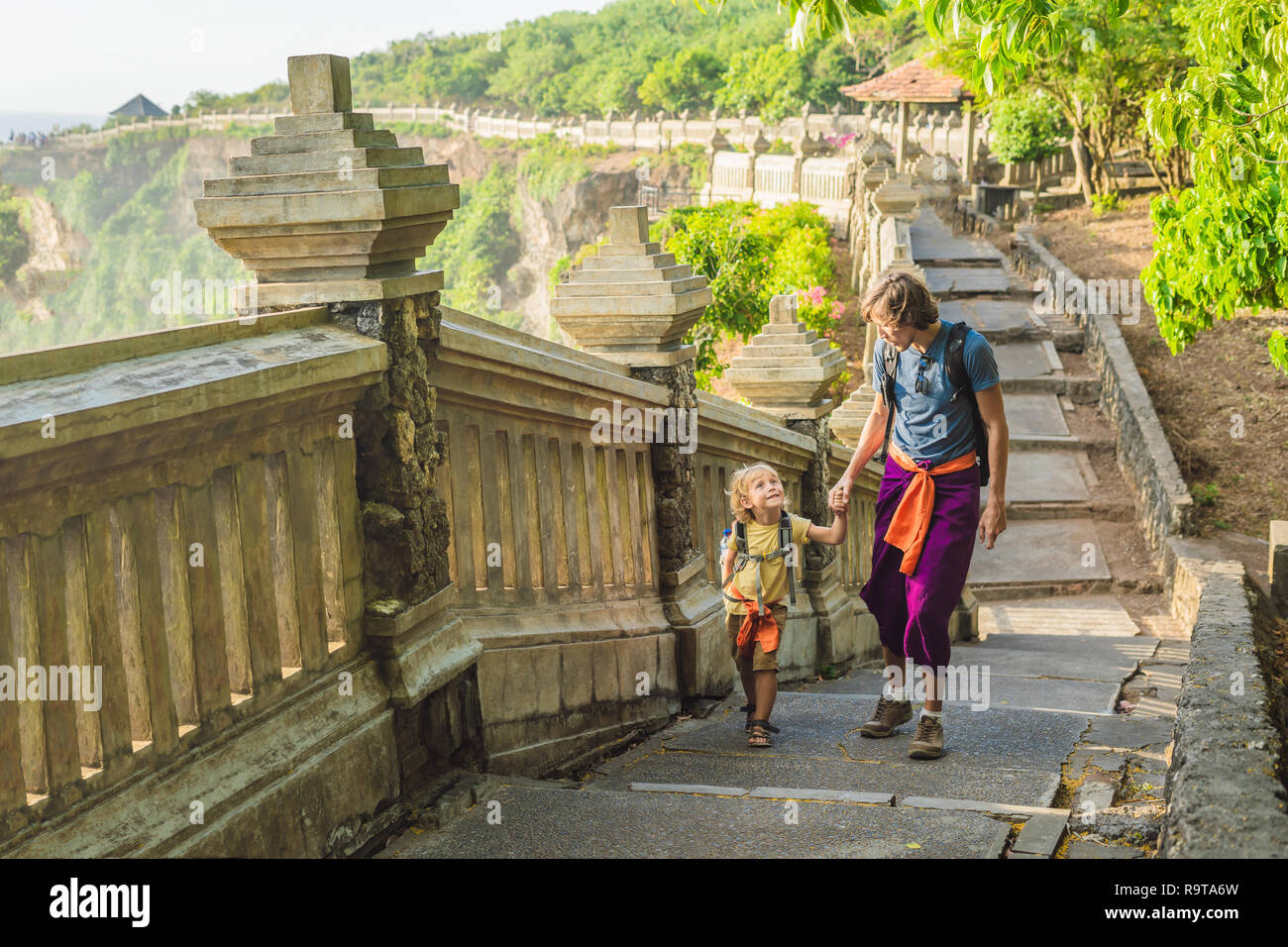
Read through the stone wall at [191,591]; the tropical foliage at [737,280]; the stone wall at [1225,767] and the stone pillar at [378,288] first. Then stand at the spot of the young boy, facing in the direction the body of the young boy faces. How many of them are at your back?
1

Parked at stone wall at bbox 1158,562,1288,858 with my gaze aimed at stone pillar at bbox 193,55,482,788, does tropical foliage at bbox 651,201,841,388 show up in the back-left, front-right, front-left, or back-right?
front-right

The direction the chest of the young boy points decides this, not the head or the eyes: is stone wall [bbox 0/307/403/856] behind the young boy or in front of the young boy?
in front

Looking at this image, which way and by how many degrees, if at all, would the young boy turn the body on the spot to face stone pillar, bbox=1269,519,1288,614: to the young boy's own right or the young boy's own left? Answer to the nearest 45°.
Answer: approximately 135° to the young boy's own left

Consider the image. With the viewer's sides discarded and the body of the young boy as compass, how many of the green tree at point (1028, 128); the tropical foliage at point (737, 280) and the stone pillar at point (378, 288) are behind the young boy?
2

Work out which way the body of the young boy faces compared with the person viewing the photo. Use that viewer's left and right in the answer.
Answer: facing the viewer

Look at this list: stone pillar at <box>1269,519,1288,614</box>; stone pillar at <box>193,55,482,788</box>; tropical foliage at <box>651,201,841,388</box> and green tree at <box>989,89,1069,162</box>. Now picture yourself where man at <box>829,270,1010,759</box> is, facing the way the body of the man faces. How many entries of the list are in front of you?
1

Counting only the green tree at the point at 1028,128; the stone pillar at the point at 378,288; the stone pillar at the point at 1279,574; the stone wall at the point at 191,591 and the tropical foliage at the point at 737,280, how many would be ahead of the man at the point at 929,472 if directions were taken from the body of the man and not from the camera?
2

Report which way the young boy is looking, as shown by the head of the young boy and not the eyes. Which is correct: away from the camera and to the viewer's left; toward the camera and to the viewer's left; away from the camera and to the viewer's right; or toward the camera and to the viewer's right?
toward the camera and to the viewer's right

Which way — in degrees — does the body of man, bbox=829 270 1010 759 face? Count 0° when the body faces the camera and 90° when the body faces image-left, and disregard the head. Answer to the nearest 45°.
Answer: approximately 45°

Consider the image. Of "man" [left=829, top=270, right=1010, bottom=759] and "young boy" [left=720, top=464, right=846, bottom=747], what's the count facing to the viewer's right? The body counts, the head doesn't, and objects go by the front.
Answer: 0

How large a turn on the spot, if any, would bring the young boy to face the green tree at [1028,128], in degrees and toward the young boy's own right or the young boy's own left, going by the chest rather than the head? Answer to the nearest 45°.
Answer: approximately 180°

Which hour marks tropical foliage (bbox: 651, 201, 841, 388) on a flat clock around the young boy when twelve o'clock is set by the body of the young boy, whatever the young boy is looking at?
The tropical foliage is roughly at 6 o'clock from the young boy.
